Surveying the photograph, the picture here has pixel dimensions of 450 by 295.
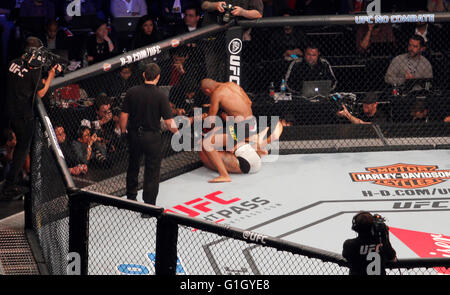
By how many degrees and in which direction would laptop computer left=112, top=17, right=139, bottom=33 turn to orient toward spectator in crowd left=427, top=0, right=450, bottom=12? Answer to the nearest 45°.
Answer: approximately 90° to its right

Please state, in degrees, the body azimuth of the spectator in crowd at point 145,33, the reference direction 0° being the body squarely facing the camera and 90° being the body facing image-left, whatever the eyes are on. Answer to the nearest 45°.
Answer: approximately 315°

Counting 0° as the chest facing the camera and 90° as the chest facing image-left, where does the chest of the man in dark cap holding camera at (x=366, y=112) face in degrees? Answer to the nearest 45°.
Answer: approximately 45°

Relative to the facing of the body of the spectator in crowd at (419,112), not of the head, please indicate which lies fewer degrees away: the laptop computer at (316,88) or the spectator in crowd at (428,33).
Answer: the laptop computer

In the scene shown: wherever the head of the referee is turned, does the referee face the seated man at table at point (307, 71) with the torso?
yes

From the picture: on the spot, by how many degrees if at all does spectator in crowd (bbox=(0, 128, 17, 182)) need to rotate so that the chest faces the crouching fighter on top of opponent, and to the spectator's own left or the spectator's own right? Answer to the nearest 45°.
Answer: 0° — they already face them

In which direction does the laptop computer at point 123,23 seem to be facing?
away from the camera

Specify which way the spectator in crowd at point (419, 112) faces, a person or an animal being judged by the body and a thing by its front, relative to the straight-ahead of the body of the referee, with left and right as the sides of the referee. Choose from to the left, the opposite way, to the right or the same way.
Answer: the opposite way

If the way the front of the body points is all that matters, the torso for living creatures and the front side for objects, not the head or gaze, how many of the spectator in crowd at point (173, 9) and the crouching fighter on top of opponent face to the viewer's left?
1

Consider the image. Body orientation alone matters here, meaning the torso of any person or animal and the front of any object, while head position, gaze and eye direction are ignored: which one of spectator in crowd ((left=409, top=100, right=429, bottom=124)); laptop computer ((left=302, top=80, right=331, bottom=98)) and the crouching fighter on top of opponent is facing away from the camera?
the laptop computer

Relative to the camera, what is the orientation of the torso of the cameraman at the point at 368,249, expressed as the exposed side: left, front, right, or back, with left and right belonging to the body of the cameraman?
back

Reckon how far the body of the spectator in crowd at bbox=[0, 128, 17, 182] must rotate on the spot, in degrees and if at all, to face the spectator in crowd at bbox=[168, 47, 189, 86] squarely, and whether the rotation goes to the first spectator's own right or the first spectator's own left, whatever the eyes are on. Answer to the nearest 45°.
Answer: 0° — they already face them

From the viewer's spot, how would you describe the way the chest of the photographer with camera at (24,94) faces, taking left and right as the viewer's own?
facing away from the viewer and to the right of the viewer

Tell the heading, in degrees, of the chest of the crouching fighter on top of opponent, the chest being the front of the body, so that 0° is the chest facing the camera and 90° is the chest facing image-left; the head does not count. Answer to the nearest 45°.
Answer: approximately 90°
